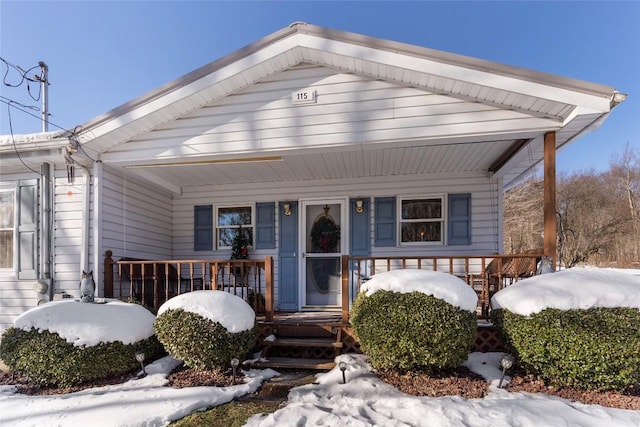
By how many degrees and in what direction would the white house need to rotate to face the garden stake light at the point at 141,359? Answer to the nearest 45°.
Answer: approximately 45° to its right

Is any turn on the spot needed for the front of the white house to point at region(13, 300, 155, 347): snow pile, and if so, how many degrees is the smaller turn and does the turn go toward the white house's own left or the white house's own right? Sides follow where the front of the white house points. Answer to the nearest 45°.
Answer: approximately 45° to the white house's own right

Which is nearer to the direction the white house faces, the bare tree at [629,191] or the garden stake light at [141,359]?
the garden stake light

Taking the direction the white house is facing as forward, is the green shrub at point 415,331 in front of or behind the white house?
in front

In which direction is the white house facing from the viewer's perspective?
toward the camera

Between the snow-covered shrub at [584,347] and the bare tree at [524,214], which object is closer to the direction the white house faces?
the snow-covered shrub
